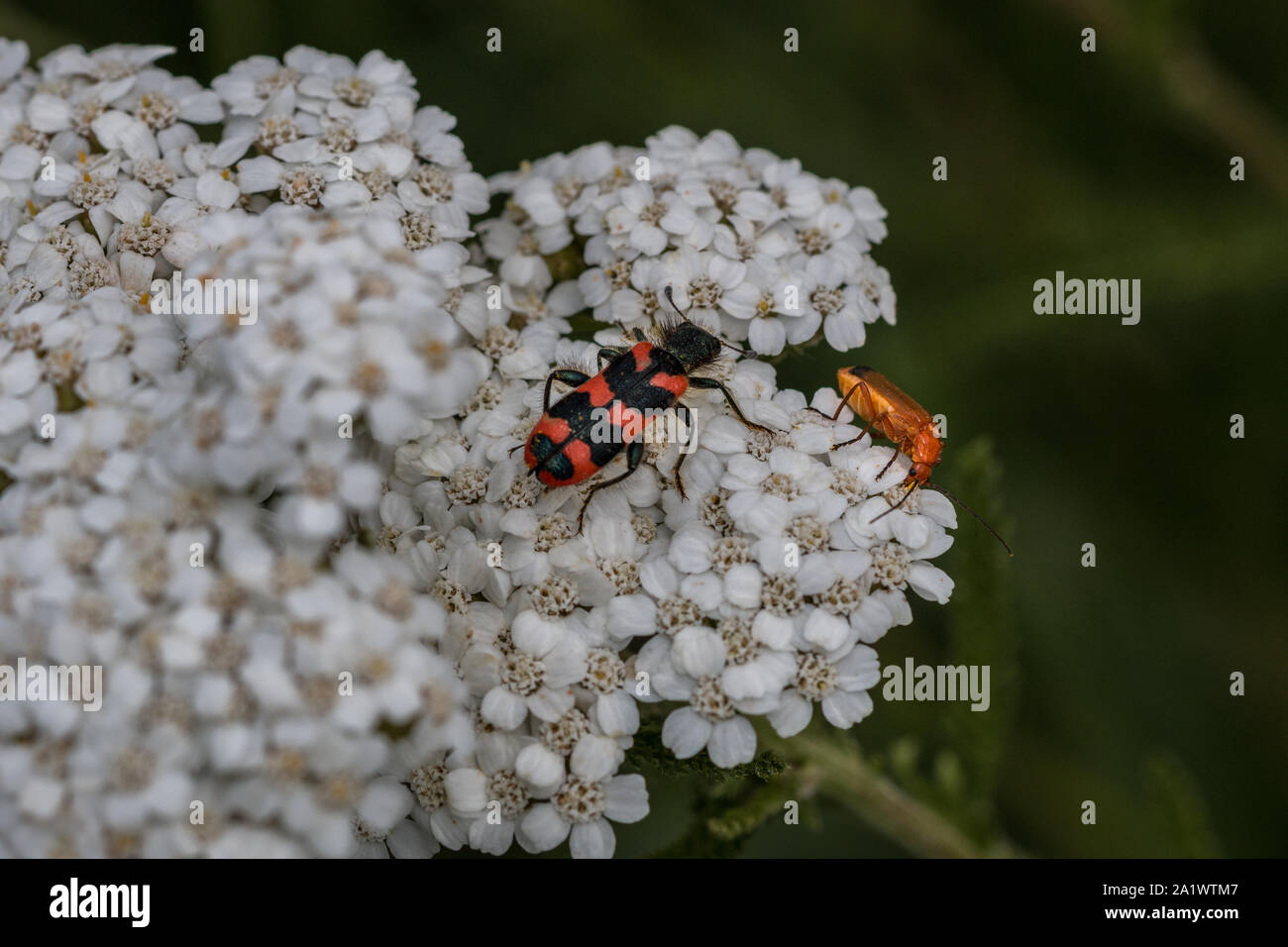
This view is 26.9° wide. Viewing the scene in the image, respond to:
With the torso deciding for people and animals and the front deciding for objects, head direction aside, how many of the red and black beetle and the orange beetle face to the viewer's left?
0

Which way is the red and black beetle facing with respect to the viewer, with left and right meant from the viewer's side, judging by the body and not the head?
facing away from the viewer and to the right of the viewer

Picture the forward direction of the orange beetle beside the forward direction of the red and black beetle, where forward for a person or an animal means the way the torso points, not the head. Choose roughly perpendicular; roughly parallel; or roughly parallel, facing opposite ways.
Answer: roughly perpendicular

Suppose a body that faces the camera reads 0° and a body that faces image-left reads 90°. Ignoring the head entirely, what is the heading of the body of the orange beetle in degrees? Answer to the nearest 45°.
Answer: approximately 315°
